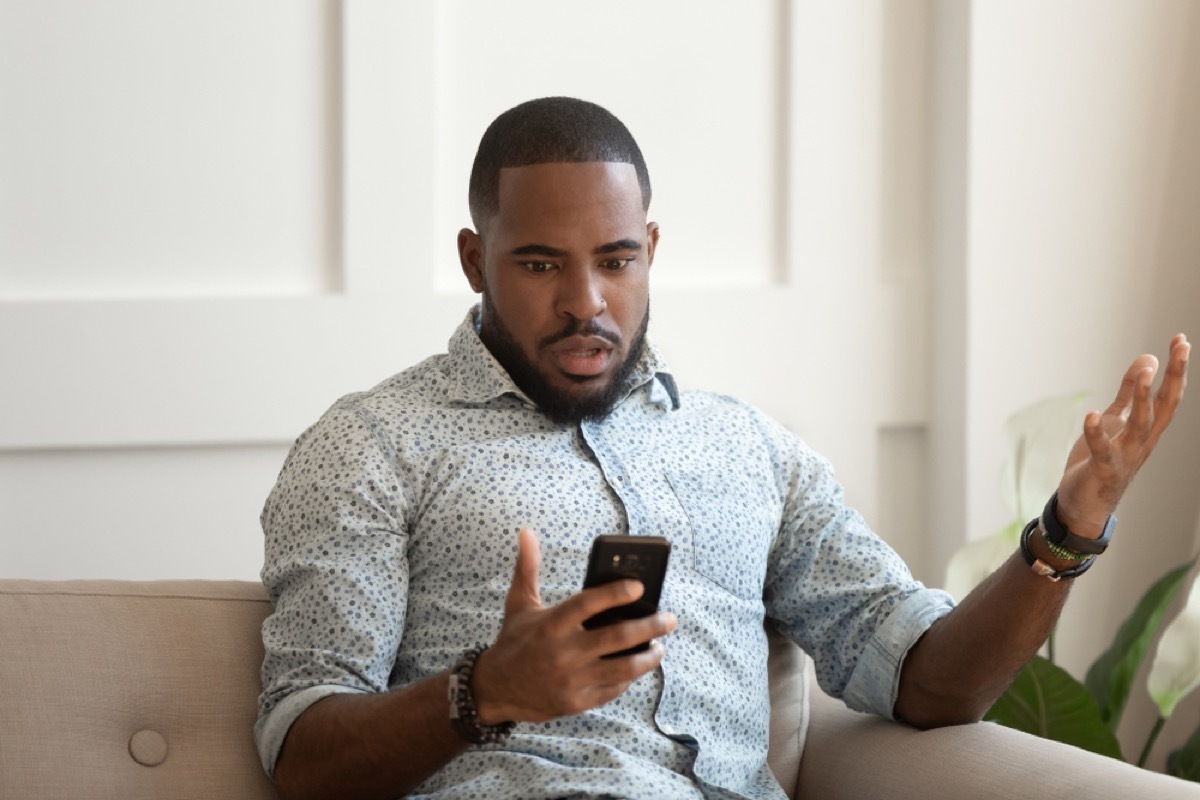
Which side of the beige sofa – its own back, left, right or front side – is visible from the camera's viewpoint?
front

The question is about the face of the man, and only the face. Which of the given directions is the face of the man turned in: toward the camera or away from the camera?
toward the camera
